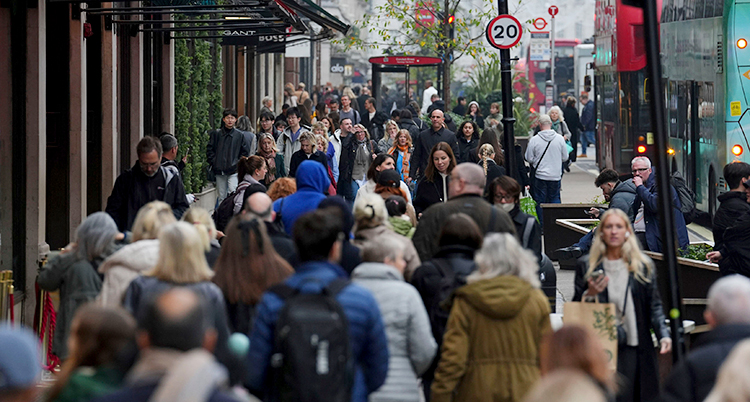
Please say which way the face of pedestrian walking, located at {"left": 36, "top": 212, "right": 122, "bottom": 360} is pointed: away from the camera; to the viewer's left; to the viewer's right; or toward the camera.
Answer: away from the camera

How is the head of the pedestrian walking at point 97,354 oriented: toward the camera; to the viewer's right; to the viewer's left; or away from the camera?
away from the camera

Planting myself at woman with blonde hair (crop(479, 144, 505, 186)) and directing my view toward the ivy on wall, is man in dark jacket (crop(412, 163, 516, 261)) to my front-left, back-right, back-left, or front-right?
back-left

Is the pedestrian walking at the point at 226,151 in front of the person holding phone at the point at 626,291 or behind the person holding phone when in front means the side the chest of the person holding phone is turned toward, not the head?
behind

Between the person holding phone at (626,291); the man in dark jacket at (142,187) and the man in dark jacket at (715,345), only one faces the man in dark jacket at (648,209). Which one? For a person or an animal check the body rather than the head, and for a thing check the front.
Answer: the man in dark jacket at (715,345)

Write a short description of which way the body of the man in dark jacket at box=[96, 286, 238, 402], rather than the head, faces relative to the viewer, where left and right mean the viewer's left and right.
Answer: facing away from the viewer

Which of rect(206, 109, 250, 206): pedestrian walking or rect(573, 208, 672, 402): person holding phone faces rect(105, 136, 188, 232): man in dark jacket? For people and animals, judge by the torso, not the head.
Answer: the pedestrian walking

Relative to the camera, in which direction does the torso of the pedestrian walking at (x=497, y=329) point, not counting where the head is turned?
away from the camera

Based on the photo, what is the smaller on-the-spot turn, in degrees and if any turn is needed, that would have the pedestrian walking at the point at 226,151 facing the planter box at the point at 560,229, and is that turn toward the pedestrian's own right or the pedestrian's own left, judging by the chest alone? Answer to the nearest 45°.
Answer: approximately 45° to the pedestrian's own left

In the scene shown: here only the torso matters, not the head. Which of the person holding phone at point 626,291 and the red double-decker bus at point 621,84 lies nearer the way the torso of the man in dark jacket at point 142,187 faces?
the person holding phone

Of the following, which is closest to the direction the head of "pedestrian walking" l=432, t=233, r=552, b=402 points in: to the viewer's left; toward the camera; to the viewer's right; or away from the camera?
away from the camera
